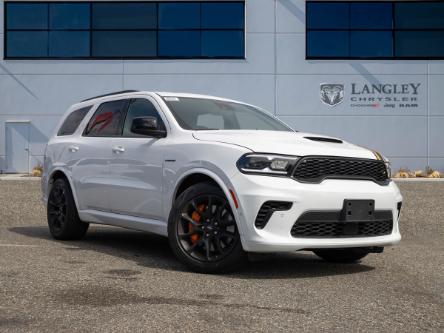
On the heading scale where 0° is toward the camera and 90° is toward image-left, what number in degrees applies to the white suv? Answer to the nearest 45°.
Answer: approximately 315°
